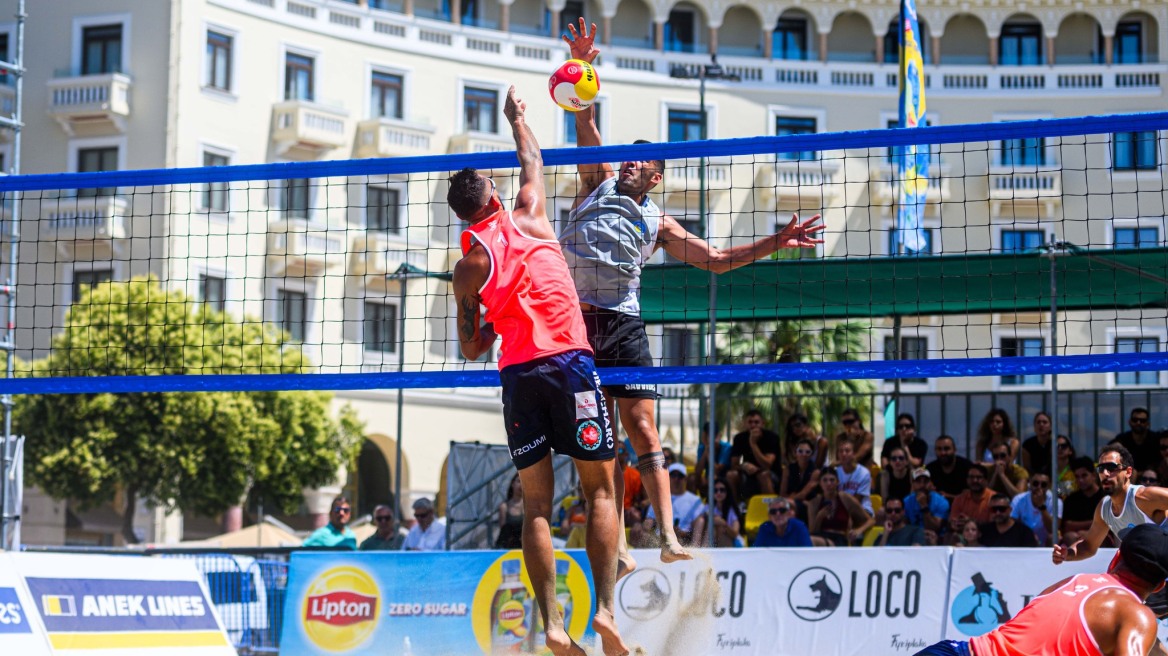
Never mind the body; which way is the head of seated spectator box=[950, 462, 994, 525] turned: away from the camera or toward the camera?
toward the camera

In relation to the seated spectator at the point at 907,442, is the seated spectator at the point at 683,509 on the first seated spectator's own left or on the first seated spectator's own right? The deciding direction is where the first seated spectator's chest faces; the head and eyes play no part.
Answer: on the first seated spectator's own right

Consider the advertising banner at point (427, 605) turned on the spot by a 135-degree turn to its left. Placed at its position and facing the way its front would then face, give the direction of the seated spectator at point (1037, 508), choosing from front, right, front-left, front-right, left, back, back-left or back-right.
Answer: front-right

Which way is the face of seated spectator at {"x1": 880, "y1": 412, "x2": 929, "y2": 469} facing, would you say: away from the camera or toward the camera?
toward the camera

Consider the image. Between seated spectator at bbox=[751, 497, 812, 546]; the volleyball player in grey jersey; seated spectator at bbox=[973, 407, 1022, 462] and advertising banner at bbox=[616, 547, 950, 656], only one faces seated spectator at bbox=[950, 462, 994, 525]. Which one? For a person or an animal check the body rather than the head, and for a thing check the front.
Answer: seated spectator at bbox=[973, 407, 1022, 462]

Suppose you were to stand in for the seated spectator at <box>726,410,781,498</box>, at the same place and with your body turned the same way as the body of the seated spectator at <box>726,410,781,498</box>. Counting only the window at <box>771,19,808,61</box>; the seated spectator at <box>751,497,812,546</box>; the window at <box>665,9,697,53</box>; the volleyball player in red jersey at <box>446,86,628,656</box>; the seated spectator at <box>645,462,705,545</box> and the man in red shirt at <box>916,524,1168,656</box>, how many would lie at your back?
2

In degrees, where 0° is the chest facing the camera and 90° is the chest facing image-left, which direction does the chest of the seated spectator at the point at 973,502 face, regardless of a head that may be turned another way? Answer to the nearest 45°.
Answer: approximately 0°

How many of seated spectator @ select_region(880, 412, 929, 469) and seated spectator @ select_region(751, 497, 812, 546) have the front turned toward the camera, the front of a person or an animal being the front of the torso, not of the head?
2

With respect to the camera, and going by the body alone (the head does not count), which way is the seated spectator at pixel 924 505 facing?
toward the camera

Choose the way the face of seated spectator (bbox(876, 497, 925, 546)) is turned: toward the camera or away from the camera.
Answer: toward the camera

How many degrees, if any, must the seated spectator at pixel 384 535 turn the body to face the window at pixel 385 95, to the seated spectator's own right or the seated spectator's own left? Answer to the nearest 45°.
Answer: approximately 180°

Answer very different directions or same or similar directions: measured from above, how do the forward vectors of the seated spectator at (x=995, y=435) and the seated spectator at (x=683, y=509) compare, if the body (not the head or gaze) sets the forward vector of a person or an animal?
same or similar directions

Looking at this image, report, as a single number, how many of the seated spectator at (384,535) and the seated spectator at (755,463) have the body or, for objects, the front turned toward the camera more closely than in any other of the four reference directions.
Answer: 2

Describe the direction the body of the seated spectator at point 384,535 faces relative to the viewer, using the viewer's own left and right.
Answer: facing the viewer

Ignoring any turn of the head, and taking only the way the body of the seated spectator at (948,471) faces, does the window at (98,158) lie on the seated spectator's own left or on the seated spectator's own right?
on the seated spectator's own right

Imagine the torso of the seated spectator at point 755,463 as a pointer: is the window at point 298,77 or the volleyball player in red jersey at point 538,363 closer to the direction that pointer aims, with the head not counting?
the volleyball player in red jersey
